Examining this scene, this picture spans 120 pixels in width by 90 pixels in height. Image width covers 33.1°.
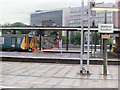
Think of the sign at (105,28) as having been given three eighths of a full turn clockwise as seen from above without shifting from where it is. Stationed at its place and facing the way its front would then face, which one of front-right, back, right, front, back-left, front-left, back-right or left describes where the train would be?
front

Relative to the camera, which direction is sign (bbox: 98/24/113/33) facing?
toward the camera
